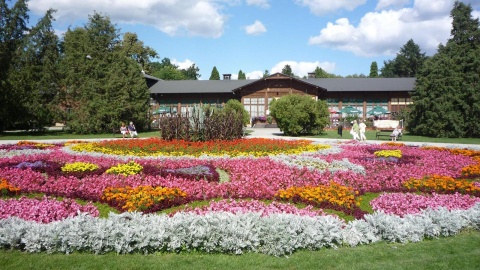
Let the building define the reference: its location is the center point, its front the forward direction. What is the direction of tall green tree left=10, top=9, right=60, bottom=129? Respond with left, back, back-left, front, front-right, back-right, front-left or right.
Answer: front-right

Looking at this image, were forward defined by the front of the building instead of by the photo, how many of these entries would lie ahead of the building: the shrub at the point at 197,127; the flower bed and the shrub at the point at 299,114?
3

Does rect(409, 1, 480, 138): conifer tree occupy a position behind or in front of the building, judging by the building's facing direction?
in front

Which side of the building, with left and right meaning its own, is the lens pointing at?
front

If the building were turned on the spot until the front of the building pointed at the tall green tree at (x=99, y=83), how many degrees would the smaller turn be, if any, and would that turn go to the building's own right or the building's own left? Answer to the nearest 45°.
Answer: approximately 45° to the building's own right

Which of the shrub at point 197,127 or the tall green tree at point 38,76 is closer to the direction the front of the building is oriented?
the shrub

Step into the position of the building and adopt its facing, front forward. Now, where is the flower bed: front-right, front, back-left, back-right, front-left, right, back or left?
front

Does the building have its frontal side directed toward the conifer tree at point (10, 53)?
no

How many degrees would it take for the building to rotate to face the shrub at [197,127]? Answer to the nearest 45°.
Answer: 0° — it already faces it

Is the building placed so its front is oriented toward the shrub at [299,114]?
yes

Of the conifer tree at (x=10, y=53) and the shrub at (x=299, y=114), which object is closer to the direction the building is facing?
the shrub

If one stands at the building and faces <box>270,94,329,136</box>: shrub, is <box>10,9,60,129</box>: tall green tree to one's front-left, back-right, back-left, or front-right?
front-right
